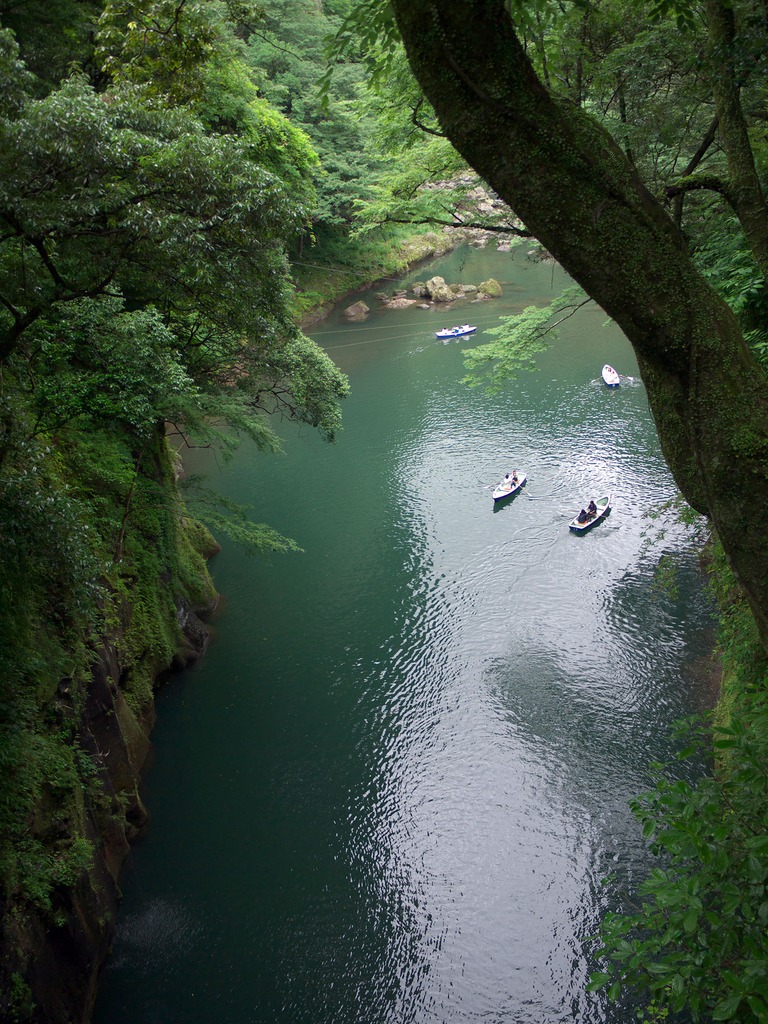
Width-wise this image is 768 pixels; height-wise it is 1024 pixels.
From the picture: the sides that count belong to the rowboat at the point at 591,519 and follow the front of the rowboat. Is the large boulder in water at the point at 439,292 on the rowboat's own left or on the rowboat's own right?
on the rowboat's own left

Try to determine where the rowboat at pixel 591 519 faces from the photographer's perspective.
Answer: facing away from the viewer and to the right of the viewer
